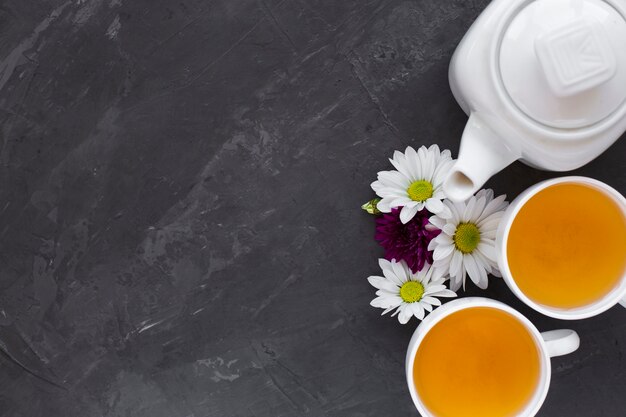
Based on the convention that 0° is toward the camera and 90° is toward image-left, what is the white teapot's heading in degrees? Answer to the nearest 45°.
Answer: approximately 45°
